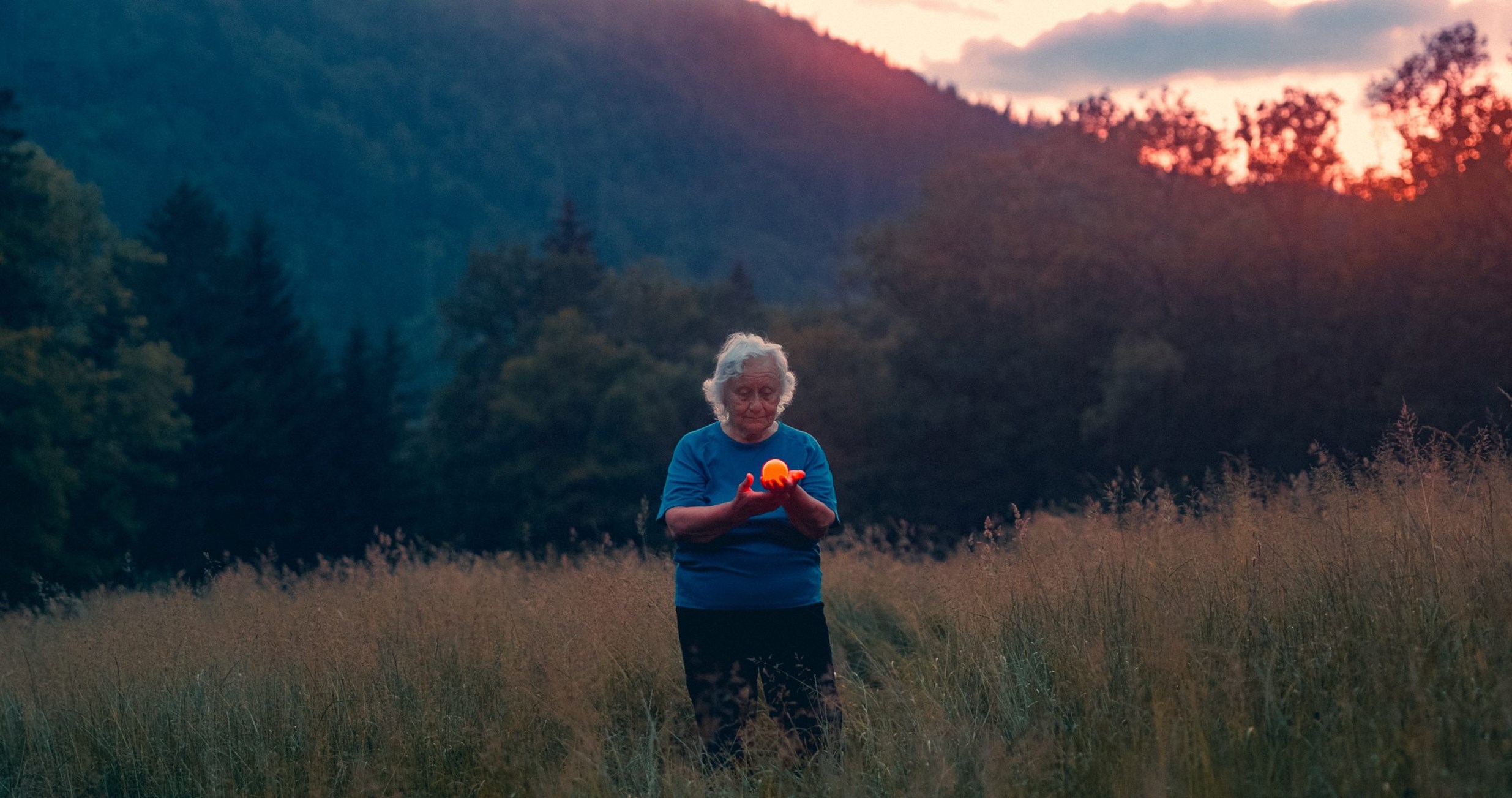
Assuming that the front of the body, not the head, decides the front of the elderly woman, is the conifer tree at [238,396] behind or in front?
behind

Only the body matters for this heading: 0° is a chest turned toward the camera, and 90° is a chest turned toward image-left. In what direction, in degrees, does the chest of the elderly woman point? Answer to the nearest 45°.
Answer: approximately 0°

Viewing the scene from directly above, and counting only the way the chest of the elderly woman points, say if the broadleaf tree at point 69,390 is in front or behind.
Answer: behind
